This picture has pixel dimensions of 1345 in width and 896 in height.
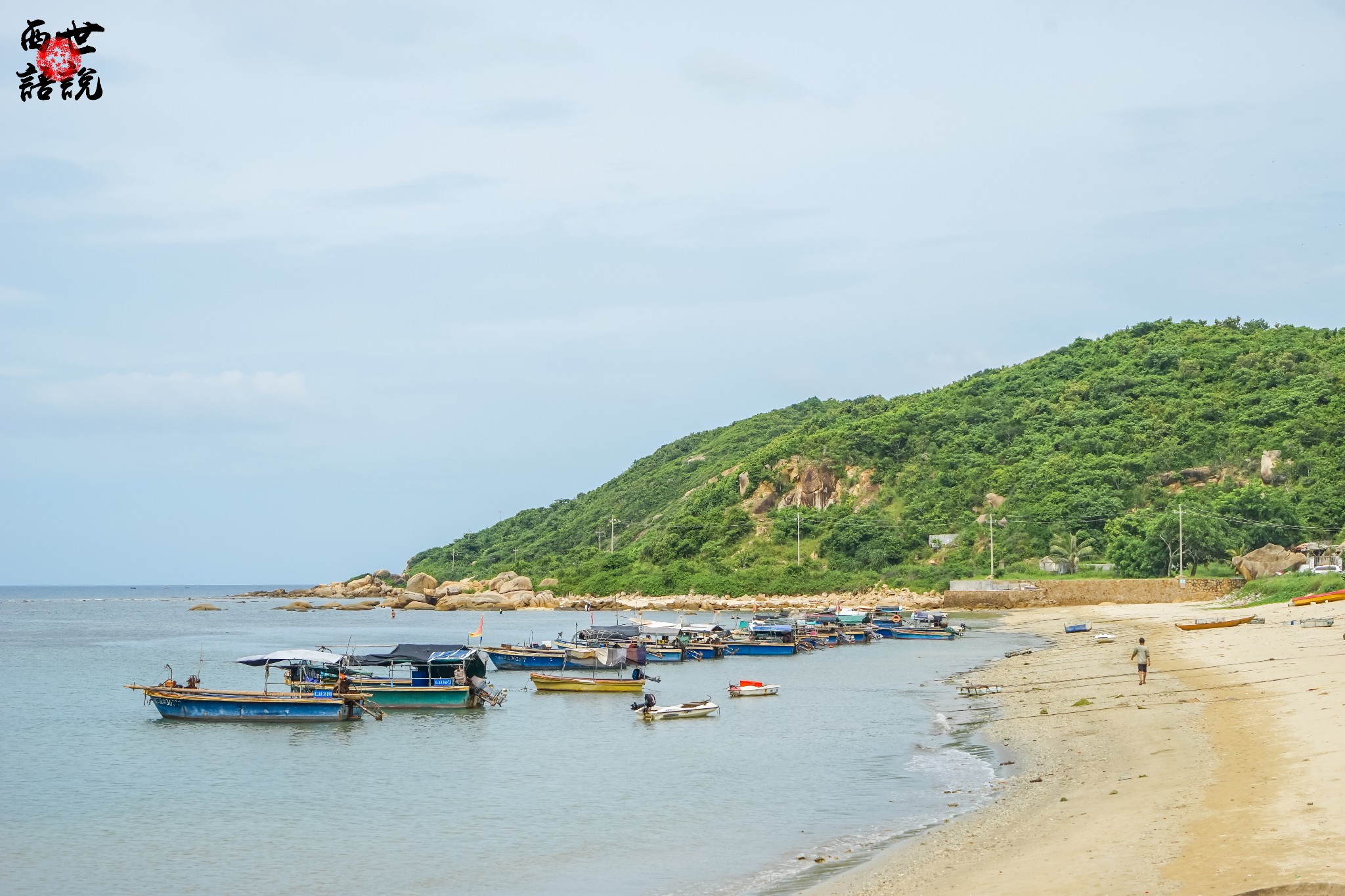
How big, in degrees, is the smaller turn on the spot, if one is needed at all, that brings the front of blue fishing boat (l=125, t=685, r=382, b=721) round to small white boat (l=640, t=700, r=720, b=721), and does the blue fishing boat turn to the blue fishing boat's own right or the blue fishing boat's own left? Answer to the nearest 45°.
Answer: approximately 180°

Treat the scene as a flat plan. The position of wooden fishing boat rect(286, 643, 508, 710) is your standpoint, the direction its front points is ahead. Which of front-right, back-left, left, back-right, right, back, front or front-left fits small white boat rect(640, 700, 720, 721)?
back-left

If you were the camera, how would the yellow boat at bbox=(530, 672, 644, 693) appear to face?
facing to the left of the viewer

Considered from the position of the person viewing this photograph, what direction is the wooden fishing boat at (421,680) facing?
facing to the left of the viewer

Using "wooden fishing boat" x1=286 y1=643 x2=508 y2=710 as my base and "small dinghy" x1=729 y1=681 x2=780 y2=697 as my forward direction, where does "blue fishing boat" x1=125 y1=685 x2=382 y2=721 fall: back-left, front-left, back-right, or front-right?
back-right

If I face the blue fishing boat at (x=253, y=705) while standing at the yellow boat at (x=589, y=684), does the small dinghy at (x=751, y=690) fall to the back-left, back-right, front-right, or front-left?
back-left

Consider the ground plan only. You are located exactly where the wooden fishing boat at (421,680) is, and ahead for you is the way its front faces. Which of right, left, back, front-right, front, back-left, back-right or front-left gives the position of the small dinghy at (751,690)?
back

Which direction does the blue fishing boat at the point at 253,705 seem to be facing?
to the viewer's left
